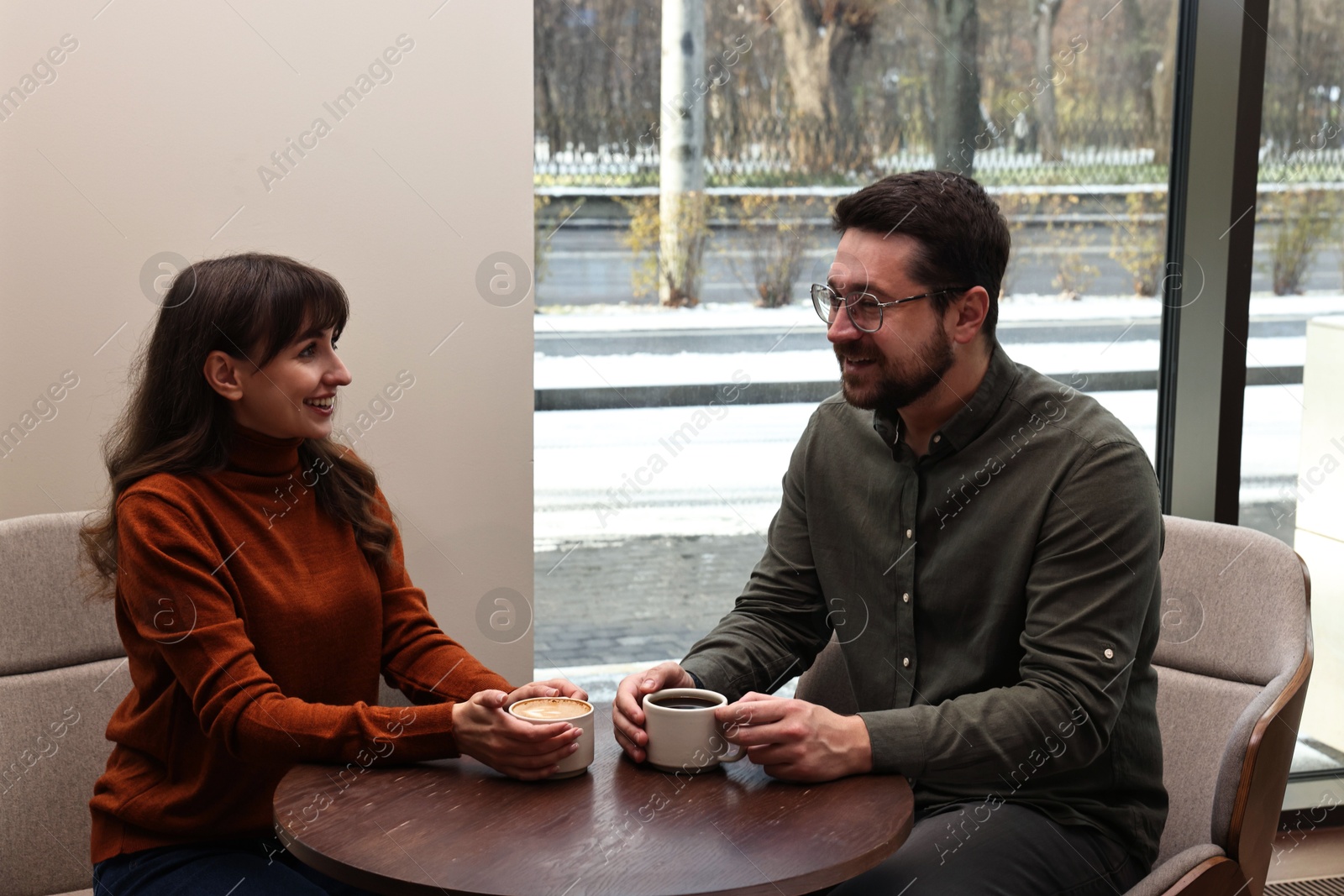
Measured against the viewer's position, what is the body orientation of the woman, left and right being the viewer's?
facing the viewer and to the right of the viewer

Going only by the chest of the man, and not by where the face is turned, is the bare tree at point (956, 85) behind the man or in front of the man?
behind

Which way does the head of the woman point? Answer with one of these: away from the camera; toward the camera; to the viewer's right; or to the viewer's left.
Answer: to the viewer's right

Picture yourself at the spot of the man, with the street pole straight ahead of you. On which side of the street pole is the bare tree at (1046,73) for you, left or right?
right

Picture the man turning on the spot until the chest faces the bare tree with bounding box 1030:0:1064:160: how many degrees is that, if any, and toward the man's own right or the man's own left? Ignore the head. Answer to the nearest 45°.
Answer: approximately 135° to the man's own right

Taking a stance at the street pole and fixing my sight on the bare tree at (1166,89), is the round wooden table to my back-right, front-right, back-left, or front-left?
back-right

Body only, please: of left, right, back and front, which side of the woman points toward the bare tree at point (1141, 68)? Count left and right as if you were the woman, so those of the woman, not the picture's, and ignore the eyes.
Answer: left

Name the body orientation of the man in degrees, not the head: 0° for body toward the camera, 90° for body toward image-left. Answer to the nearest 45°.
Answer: approximately 45°

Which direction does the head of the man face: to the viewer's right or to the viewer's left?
to the viewer's left

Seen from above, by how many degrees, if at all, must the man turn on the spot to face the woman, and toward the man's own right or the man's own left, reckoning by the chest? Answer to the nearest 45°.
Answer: approximately 45° to the man's own right

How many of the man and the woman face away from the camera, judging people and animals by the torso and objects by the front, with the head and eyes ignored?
0
